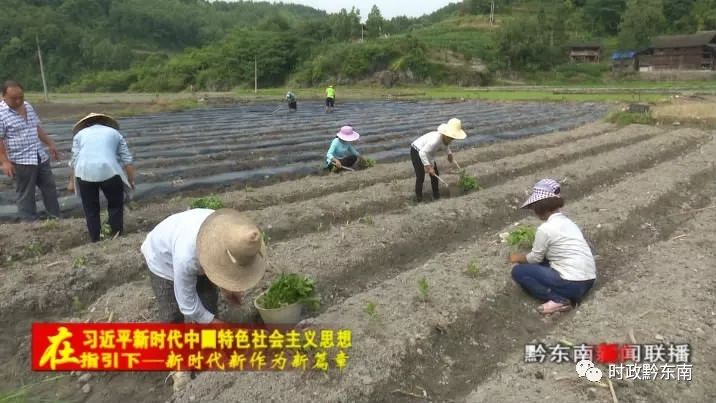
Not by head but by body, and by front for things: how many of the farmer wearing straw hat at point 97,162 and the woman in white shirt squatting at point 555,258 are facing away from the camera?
1

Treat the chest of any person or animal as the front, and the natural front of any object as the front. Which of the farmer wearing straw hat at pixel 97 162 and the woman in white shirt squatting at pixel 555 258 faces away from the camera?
the farmer wearing straw hat

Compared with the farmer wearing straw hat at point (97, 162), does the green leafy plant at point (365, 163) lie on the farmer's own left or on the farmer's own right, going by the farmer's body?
on the farmer's own right

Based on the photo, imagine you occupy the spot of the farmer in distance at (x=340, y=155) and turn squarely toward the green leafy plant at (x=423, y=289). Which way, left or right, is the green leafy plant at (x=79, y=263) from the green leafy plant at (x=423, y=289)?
right

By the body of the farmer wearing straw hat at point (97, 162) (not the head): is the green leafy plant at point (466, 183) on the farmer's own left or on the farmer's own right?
on the farmer's own right

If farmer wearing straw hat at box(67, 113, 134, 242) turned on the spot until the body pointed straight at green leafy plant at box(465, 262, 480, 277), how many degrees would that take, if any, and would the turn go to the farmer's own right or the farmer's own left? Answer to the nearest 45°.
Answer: approximately 135° to the farmer's own right

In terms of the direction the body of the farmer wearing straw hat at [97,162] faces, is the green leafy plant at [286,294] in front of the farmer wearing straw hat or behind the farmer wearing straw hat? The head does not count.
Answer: behind

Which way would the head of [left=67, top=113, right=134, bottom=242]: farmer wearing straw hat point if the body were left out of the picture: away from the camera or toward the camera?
away from the camera

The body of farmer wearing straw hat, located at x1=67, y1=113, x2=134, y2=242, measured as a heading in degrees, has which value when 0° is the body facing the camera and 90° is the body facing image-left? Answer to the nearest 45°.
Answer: approximately 180°

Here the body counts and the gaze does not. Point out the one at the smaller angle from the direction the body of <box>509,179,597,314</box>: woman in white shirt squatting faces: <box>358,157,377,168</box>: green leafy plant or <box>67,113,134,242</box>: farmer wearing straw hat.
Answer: the farmer wearing straw hat

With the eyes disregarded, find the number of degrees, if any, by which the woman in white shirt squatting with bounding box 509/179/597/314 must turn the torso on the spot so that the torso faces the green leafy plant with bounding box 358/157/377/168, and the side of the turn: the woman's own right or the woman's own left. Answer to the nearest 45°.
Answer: approximately 45° to the woman's own right

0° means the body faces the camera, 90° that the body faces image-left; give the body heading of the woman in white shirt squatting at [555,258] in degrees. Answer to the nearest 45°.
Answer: approximately 90°

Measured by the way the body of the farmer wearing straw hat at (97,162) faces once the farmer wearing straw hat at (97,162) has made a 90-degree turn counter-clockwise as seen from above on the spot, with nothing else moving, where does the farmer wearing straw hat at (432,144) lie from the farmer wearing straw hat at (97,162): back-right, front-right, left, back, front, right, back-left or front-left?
back
